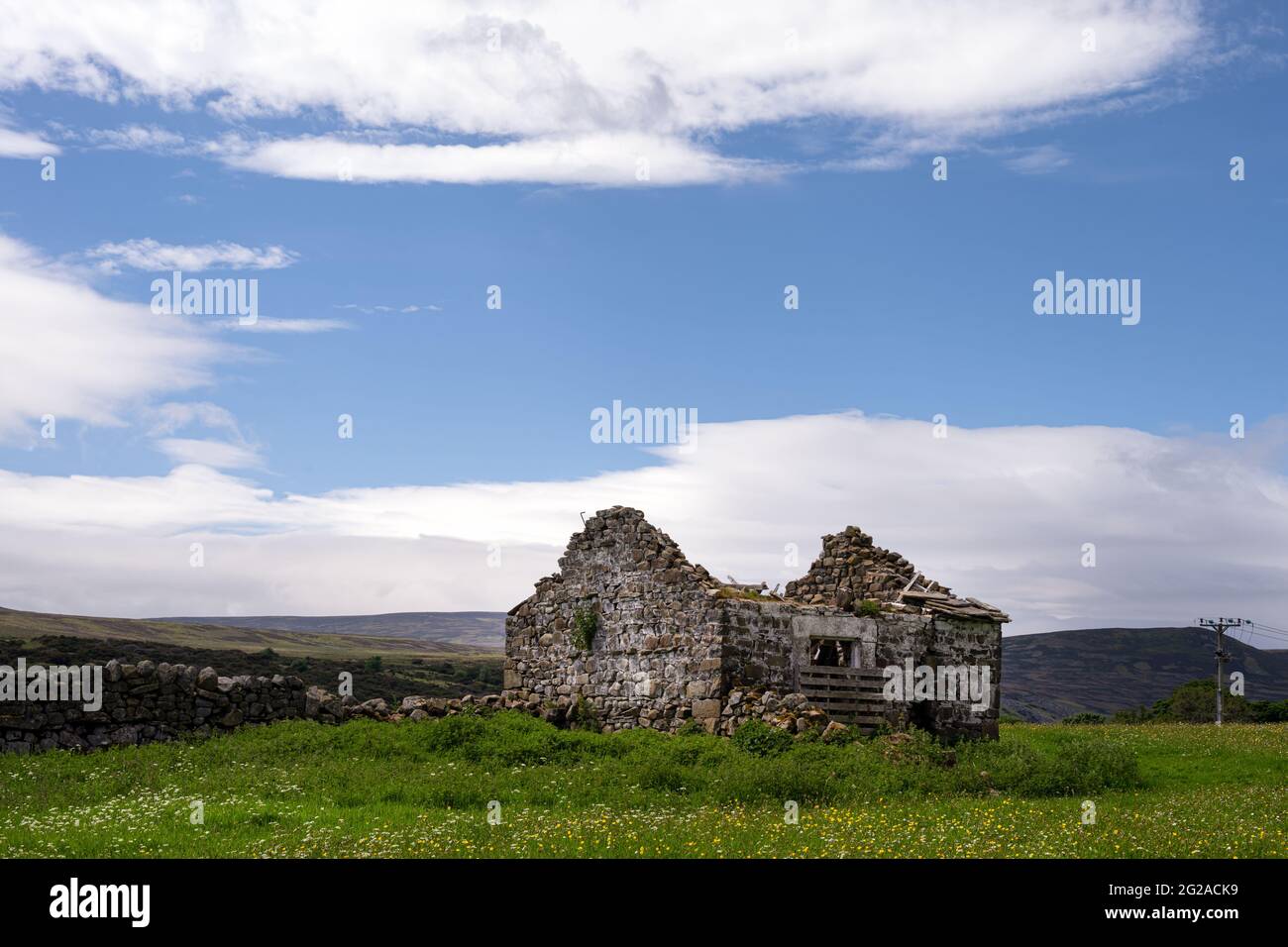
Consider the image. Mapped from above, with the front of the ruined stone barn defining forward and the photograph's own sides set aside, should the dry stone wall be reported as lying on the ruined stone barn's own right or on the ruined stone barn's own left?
on the ruined stone barn's own right

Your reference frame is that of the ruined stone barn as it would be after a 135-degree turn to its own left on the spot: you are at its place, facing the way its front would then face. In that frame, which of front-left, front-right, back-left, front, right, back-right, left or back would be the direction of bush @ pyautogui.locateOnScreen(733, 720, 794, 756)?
back
